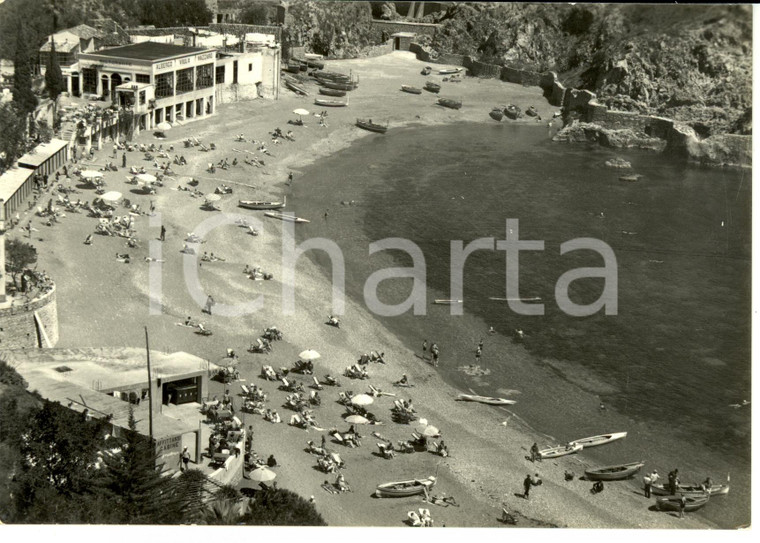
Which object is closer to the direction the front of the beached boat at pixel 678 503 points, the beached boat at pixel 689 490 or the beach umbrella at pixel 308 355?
the beached boat

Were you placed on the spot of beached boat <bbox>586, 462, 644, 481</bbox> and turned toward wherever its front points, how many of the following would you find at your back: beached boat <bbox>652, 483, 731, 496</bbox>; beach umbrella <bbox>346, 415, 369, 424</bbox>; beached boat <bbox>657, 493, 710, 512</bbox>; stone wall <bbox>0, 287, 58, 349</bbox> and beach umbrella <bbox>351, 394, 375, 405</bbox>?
3

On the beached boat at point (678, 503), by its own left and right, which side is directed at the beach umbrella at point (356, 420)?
back

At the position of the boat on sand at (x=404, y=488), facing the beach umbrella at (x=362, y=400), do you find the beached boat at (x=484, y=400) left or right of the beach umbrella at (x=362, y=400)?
right

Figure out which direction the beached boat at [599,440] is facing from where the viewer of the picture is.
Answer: facing to the right of the viewer

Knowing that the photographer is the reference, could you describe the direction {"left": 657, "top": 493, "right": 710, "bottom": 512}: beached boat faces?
facing to the right of the viewer

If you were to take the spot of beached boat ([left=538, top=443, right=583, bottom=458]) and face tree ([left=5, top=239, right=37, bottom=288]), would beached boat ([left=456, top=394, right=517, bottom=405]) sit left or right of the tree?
right

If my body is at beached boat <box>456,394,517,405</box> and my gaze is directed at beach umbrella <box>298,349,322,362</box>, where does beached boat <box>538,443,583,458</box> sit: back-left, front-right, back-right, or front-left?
back-left

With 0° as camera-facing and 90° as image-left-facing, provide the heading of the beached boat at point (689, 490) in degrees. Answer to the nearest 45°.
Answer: approximately 270°

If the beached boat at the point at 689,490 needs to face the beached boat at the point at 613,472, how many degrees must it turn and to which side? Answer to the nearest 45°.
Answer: approximately 180°

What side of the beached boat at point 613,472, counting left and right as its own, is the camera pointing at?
right

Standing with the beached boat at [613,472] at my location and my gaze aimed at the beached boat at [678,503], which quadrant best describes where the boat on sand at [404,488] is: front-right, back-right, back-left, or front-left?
back-right

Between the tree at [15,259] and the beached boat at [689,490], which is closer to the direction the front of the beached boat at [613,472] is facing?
the beached boat

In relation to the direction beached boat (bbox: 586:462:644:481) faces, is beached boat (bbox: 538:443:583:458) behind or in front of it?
behind

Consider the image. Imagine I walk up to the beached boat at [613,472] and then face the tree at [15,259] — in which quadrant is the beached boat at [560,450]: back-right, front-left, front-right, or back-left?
front-right
